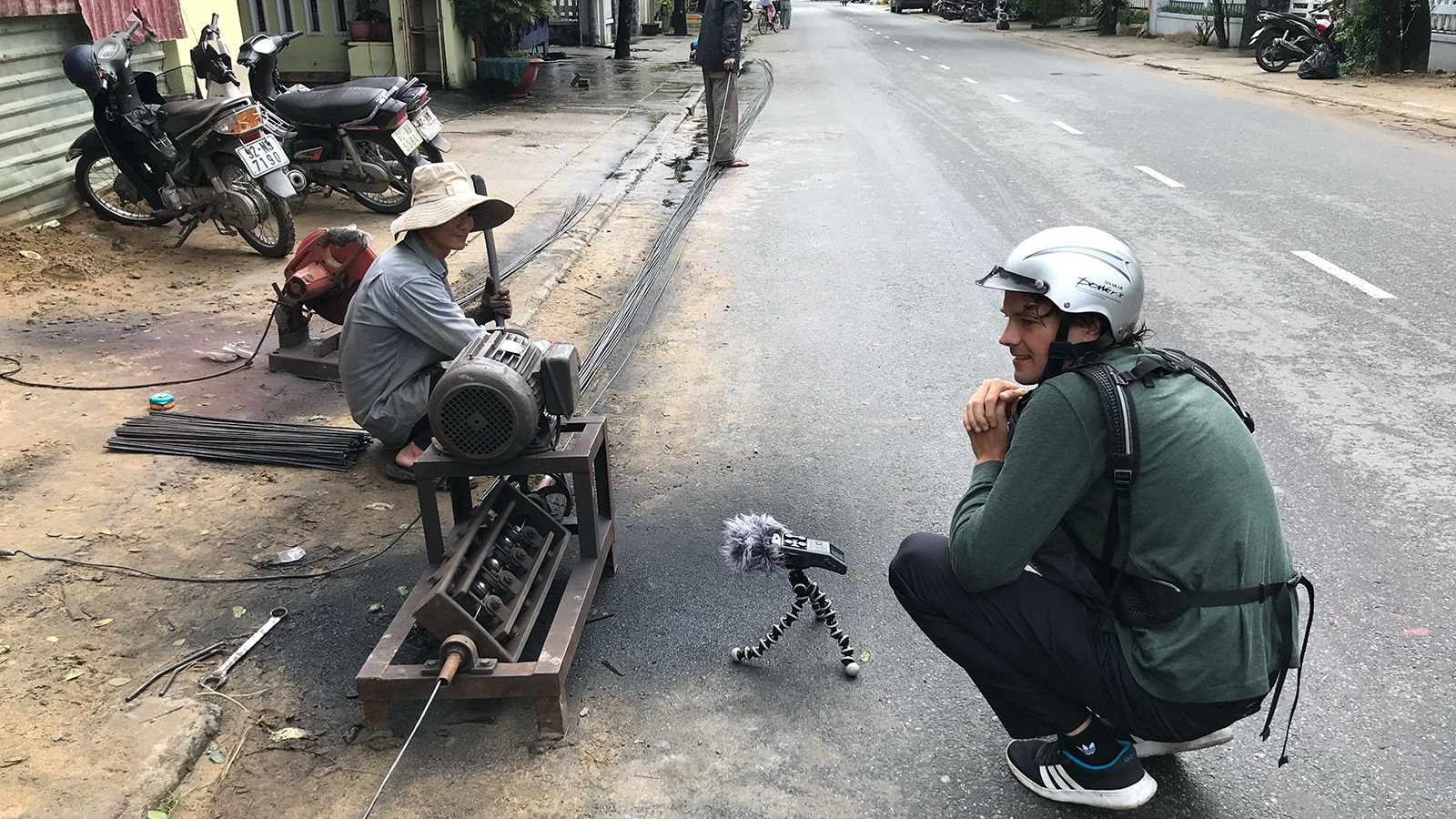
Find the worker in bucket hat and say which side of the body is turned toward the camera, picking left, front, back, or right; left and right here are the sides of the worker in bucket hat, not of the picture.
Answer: right

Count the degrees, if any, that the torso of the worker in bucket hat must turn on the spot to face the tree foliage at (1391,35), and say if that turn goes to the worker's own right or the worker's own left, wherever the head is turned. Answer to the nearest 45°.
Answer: approximately 45° to the worker's own left

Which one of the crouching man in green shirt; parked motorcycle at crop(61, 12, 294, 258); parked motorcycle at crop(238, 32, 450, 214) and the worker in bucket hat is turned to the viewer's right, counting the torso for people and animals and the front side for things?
the worker in bucket hat

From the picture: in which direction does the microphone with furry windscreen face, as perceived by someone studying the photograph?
facing to the left of the viewer

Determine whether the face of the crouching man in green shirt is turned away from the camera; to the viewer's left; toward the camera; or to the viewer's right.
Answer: to the viewer's left

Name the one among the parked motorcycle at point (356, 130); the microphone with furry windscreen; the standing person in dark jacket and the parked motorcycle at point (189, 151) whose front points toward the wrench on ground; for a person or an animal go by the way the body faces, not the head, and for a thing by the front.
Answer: the microphone with furry windscreen

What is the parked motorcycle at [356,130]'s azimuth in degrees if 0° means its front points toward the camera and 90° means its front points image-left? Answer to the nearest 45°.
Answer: approximately 135°

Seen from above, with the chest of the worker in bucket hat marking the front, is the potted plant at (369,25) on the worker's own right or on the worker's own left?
on the worker's own left

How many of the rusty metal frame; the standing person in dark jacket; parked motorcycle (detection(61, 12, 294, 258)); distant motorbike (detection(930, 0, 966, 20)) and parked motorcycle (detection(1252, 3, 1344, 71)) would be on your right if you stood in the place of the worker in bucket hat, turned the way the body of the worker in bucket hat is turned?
1
